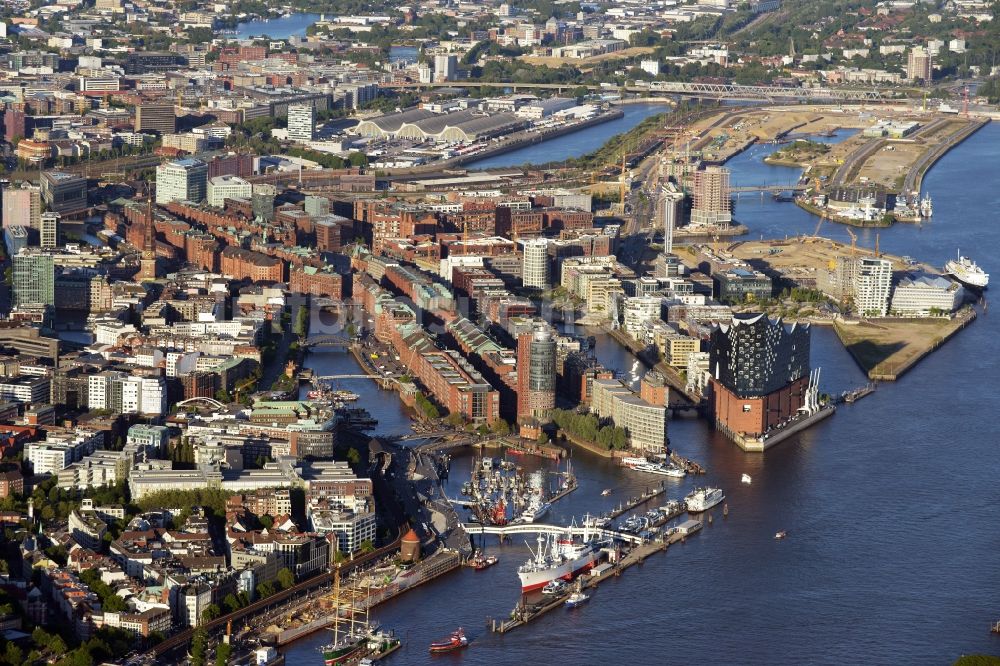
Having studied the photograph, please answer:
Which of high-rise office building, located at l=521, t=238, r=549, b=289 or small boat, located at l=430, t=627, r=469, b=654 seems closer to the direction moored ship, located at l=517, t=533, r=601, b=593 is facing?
the small boat

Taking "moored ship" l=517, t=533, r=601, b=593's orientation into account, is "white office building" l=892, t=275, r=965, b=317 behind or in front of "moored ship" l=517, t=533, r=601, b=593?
behind

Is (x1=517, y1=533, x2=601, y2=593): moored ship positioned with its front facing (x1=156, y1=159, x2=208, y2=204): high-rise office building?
no

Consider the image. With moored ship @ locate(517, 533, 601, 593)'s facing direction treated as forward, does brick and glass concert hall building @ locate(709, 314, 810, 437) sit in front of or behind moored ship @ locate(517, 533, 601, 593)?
behind

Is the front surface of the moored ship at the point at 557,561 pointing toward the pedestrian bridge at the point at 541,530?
no

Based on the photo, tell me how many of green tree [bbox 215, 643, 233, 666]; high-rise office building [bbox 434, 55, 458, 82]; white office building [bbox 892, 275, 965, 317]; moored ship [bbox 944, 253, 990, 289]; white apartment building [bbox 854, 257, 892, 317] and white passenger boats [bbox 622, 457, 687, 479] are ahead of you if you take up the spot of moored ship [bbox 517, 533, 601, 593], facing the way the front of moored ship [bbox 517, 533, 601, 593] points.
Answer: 1

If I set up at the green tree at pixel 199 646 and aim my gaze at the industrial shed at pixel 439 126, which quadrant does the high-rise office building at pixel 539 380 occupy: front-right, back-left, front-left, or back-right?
front-right

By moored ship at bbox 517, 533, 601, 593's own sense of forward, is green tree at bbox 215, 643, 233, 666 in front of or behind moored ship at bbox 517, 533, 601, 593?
in front

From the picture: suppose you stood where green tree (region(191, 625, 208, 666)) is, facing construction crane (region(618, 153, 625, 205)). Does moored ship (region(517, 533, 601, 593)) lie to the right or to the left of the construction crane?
right

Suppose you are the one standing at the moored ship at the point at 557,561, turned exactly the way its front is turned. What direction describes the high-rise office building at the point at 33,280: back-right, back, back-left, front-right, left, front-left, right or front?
right

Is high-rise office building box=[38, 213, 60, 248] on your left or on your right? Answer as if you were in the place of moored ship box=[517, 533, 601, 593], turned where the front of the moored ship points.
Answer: on your right

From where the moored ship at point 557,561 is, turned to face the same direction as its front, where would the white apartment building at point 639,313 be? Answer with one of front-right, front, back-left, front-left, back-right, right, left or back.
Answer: back-right

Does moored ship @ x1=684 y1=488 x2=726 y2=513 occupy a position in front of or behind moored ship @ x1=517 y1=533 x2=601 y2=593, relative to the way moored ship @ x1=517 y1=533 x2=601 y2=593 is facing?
behind

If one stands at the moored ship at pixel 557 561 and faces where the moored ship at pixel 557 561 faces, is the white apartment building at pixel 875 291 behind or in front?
behind

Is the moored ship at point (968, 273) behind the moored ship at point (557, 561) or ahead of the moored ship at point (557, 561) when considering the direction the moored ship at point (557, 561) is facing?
behind

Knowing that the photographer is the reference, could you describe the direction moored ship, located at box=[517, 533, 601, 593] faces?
facing the viewer and to the left of the viewer

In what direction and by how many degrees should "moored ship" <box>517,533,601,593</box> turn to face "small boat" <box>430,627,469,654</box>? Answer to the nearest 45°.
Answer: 0° — it already faces it

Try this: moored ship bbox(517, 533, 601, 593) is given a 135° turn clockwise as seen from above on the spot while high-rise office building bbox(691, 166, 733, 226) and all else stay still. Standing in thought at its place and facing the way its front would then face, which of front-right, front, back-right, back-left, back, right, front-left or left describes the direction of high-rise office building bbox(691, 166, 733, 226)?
front

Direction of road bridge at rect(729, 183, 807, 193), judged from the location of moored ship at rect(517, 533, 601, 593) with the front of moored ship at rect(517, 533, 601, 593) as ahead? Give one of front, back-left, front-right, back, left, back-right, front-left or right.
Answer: back-right
